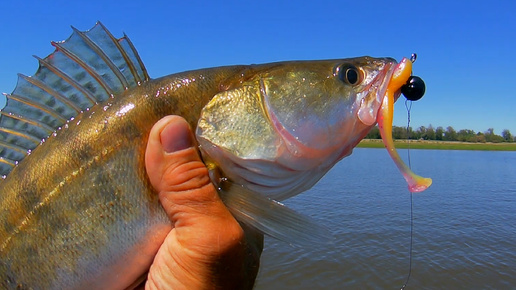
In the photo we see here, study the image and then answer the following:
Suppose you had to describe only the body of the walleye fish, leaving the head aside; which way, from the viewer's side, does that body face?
to the viewer's right
